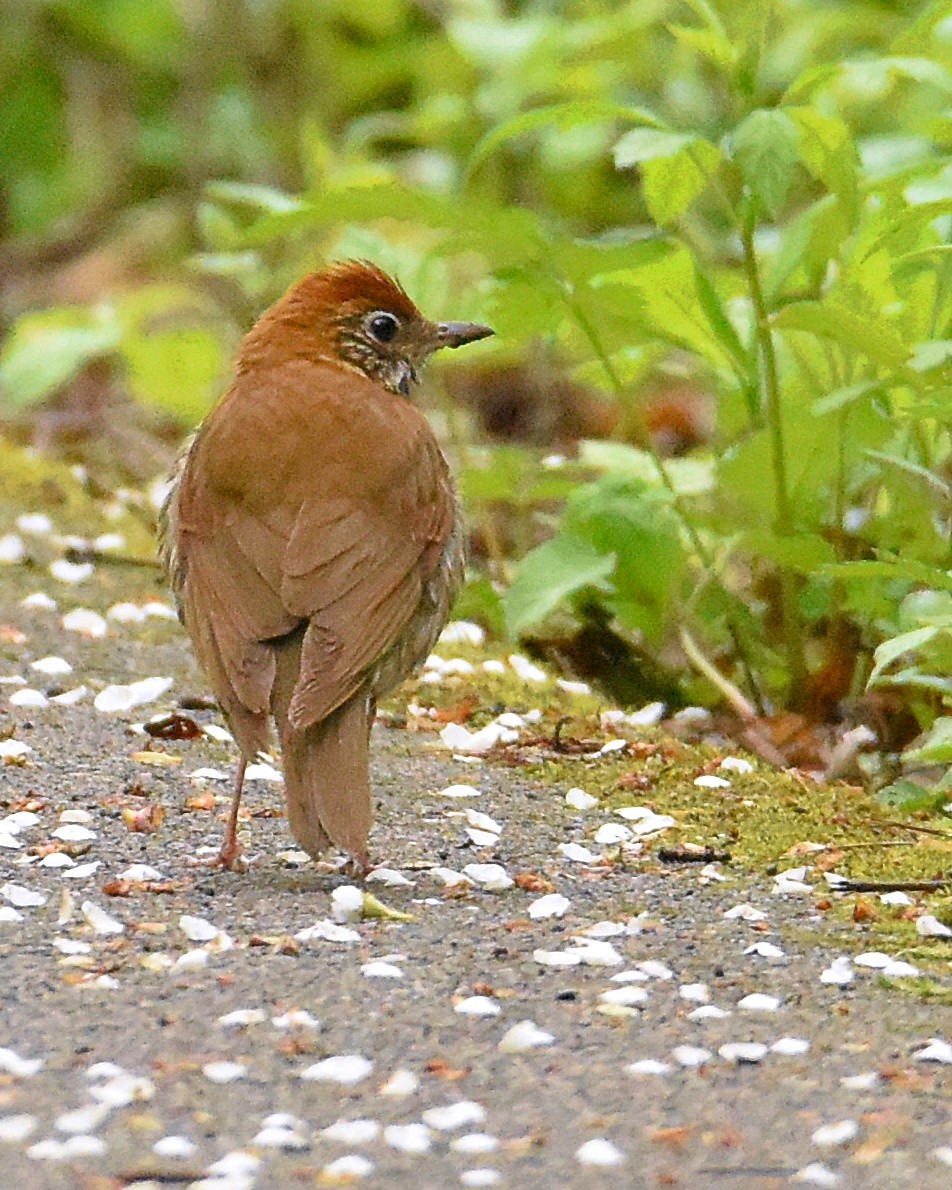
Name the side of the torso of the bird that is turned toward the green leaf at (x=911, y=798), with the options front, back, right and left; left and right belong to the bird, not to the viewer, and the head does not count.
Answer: right

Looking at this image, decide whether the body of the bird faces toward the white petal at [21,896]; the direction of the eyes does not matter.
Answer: no

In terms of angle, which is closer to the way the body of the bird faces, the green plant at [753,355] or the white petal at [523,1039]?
the green plant

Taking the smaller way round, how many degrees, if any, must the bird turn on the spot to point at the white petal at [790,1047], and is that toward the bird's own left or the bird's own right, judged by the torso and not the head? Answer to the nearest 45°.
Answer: approximately 135° to the bird's own right

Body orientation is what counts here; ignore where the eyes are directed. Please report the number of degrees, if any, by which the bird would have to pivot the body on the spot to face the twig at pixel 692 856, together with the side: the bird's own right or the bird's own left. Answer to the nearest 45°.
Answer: approximately 90° to the bird's own right

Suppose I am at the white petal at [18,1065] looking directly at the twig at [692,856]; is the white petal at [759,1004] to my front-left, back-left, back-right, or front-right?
front-right

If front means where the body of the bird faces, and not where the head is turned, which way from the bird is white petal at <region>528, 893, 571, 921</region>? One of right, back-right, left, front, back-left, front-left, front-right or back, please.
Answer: back-right

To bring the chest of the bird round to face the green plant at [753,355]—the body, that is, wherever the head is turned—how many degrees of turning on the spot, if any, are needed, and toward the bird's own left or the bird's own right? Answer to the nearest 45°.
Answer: approximately 45° to the bird's own right

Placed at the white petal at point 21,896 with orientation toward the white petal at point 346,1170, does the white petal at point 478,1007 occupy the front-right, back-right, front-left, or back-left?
front-left

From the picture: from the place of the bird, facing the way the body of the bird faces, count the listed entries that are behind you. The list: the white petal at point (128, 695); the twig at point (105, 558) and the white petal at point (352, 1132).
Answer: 1

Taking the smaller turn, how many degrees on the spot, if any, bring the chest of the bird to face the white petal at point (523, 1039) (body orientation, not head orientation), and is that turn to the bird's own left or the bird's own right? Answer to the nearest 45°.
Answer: approximately 180°

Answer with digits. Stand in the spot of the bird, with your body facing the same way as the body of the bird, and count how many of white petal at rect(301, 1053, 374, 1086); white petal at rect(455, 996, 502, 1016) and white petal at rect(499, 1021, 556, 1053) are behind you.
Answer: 3

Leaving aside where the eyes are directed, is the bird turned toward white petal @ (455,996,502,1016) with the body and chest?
no

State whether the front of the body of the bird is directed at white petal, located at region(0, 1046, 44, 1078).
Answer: no

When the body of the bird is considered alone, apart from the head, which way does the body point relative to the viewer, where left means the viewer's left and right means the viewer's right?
facing away from the viewer

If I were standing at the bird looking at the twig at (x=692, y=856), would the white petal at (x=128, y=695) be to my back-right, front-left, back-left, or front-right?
back-left

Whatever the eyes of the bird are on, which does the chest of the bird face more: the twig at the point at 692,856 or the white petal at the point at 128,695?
the white petal
